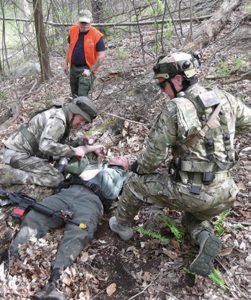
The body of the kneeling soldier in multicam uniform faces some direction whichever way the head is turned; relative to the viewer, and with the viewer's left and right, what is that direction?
facing away from the viewer and to the left of the viewer

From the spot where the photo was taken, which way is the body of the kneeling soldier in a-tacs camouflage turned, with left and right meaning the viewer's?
facing to the right of the viewer

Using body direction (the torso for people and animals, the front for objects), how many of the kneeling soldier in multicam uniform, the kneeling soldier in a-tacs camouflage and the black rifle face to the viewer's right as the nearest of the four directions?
2

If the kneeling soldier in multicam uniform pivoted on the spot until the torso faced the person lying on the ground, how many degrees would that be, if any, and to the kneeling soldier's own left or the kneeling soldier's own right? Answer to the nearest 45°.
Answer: approximately 45° to the kneeling soldier's own left

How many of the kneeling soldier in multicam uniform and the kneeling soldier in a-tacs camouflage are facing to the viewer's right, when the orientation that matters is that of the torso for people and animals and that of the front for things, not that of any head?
1

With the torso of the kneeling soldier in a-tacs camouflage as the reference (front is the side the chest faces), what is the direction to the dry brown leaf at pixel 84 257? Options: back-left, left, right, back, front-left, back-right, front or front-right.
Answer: right

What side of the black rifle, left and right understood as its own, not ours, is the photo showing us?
right

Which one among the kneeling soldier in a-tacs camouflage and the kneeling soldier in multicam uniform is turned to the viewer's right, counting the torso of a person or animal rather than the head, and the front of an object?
the kneeling soldier in a-tacs camouflage
